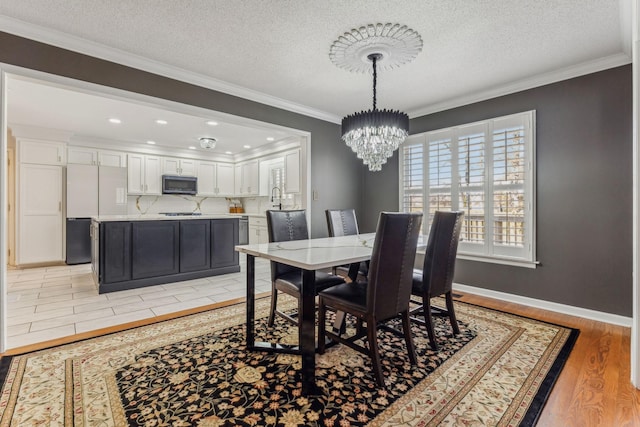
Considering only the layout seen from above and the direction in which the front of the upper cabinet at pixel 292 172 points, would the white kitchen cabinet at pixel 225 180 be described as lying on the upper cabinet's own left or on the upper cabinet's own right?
on the upper cabinet's own right

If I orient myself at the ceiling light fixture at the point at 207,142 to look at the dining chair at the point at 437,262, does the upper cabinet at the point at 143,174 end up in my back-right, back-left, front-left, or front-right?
back-right

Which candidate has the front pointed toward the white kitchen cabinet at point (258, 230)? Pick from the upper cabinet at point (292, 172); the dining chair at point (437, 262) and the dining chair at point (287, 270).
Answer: the dining chair at point (437, 262)

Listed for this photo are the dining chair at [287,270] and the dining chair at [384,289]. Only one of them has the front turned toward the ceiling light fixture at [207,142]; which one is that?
the dining chair at [384,289]

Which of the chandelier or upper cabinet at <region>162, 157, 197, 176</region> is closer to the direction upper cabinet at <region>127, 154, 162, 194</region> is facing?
the chandelier

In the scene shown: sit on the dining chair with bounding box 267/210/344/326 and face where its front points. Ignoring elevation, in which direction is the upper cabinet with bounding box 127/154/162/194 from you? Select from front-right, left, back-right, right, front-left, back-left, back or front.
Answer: back

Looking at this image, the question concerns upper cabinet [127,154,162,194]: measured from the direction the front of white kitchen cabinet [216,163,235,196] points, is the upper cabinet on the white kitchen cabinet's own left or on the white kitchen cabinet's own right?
on the white kitchen cabinet's own right

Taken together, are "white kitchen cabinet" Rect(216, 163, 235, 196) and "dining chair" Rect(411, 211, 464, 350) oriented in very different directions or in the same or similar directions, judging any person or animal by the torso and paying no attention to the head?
very different directions

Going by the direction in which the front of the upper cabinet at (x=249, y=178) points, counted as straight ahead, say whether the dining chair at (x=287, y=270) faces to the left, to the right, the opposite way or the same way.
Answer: to the left

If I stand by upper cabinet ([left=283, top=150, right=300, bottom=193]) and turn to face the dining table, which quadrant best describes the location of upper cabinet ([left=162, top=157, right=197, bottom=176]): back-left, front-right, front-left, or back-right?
back-right

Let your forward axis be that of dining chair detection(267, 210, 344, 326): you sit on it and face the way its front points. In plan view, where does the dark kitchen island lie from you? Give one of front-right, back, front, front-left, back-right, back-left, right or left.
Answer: back
